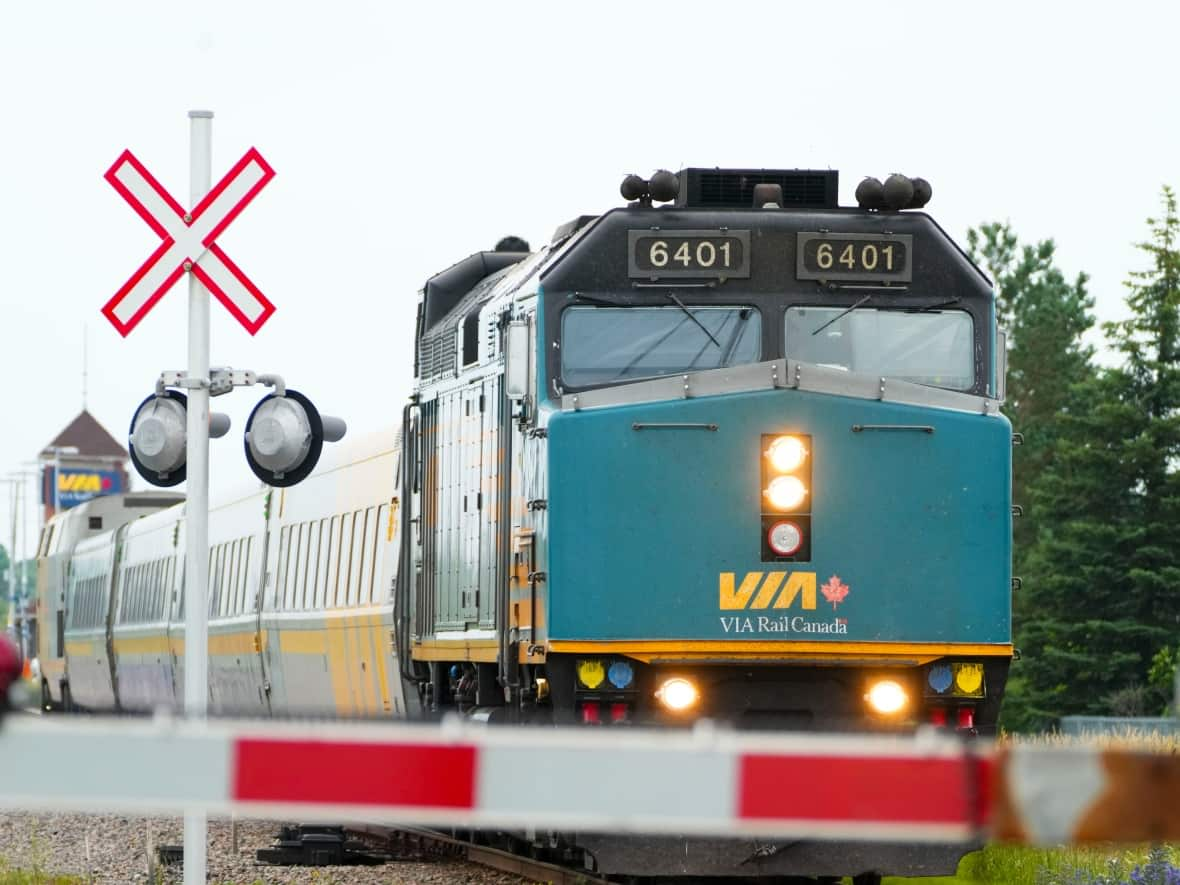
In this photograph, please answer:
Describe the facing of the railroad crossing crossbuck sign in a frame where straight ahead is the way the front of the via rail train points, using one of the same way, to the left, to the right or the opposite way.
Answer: the same way

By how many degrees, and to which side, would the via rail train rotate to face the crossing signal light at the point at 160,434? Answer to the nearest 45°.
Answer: approximately 90° to its right

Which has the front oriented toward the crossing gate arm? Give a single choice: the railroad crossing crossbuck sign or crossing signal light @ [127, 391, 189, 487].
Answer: the railroad crossing crossbuck sign

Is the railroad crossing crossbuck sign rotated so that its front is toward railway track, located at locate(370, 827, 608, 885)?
no

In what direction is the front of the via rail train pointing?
toward the camera

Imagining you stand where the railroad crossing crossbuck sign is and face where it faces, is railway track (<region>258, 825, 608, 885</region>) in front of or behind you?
behind

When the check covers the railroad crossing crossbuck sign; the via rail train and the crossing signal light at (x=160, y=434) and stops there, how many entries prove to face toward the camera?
2

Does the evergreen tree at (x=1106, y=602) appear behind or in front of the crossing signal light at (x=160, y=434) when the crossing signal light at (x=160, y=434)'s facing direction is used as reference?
in front

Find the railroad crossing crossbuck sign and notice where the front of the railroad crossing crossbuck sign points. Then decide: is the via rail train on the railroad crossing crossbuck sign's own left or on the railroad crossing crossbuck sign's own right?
on the railroad crossing crossbuck sign's own left

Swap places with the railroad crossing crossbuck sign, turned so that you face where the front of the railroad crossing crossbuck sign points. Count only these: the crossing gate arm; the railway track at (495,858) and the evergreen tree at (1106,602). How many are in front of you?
1

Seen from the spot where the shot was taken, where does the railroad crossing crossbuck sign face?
facing the viewer

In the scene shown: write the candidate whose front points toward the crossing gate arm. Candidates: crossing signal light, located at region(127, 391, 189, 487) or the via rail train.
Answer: the via rail train

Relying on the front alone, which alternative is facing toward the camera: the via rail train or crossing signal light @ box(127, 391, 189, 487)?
the via rail train

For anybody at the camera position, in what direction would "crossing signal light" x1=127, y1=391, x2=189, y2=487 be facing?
facing away from the viewer and to the right of the viewer
